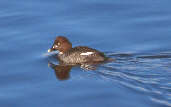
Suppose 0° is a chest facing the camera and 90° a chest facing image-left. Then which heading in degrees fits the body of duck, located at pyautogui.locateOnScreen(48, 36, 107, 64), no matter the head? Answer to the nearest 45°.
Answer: approximately 90°
